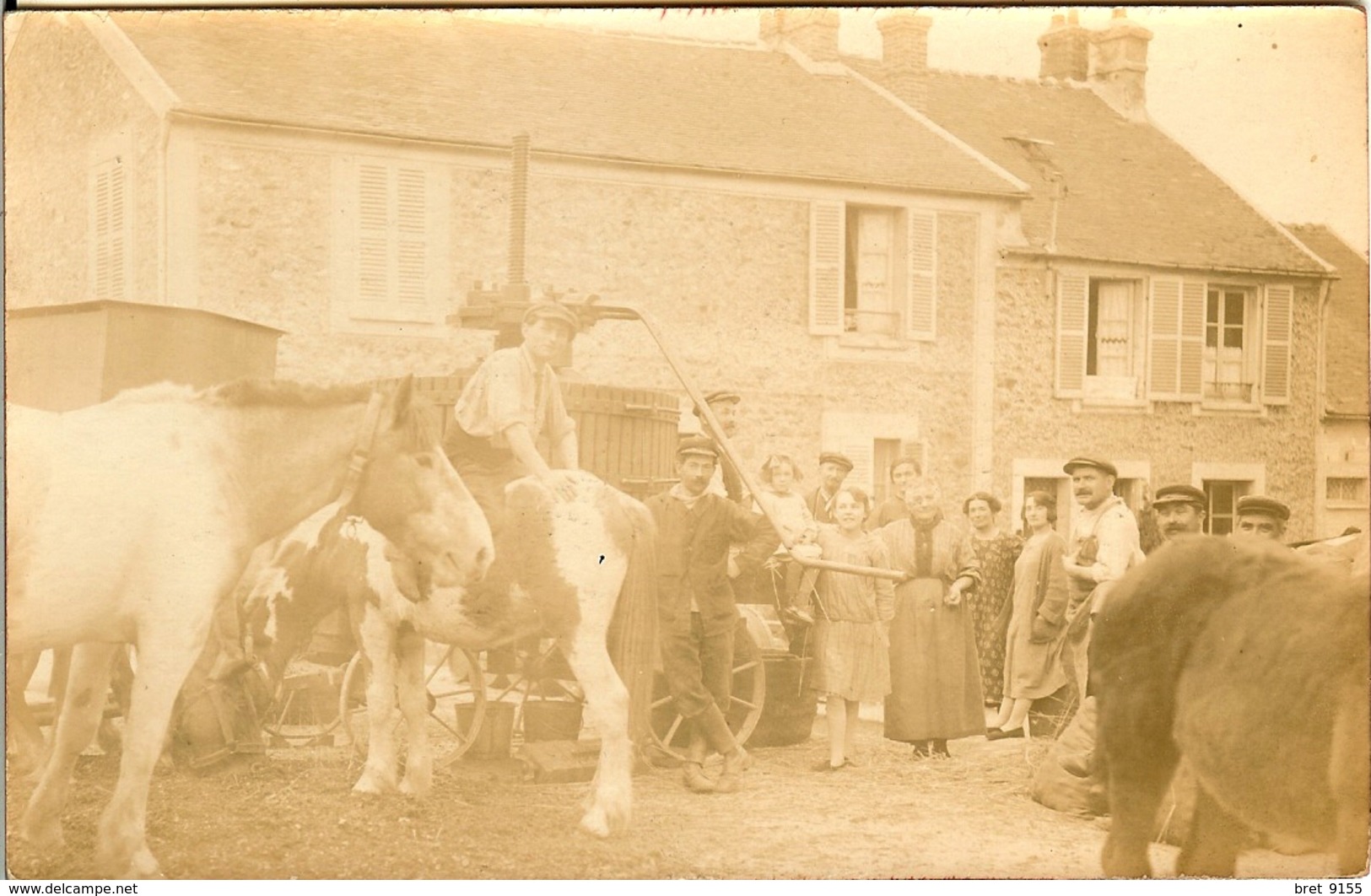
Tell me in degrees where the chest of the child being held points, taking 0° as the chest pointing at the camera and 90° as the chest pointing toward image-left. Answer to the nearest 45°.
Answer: approximately 0°

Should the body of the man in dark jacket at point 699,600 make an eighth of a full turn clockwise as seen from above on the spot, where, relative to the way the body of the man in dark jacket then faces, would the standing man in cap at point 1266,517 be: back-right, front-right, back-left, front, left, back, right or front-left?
back-left

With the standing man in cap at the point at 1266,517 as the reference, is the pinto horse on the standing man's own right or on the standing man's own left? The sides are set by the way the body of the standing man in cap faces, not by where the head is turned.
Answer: on the standing man's own right

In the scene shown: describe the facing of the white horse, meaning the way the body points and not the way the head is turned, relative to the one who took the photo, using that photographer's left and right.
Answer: facing to the right of the viewer
